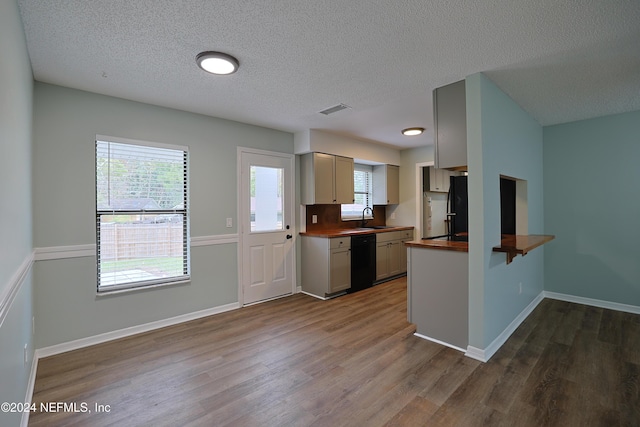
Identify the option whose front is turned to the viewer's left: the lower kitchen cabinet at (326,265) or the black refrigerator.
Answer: the black refrigerator

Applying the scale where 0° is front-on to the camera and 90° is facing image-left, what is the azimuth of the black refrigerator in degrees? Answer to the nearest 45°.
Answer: approximately 90°

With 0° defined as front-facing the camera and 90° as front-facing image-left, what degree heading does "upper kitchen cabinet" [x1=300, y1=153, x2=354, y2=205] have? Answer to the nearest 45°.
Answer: approximately 315°

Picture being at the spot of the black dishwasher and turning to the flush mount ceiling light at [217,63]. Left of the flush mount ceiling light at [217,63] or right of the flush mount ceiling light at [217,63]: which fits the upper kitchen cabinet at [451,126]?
left

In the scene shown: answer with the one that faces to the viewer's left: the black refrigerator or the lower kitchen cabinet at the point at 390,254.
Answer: the black refrigerator

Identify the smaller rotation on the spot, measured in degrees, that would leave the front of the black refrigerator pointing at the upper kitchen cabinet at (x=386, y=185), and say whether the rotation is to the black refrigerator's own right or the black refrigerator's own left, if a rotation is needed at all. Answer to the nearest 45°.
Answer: approximately 45° to the black refrigerator's own right

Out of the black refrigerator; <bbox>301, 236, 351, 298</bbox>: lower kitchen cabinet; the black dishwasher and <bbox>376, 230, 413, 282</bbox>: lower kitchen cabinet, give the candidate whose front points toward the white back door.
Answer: the black refrigerator

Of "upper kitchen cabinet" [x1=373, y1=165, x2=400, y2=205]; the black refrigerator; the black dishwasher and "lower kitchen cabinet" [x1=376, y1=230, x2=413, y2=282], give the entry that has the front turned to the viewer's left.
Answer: the black refrigerator

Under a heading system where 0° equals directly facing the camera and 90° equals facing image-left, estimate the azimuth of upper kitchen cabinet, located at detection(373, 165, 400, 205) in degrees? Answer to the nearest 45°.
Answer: approximately 315°

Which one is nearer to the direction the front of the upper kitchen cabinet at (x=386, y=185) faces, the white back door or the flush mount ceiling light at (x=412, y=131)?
the flush mount ceiling light

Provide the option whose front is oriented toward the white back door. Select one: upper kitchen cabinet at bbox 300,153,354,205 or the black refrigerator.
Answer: the black refrigerator
